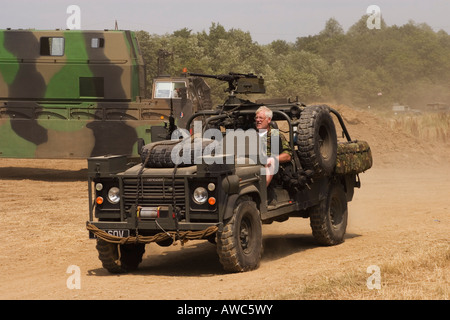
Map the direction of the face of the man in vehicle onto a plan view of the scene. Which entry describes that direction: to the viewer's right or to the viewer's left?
to the viewer's left

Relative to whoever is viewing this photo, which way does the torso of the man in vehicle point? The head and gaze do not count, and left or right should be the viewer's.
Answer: facing the viewer and to the left of the viewer

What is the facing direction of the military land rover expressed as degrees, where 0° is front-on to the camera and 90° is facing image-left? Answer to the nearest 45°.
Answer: approximately 45°
